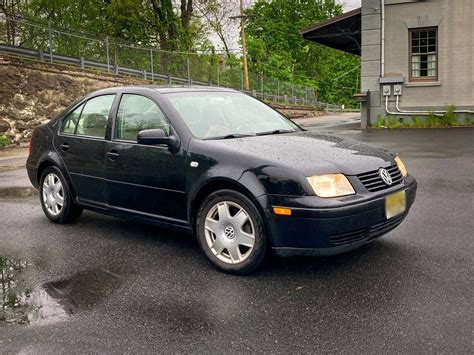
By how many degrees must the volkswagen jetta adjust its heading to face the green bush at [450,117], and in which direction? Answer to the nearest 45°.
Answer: approximately 90° to its left

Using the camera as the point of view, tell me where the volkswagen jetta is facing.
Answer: facing the viewer and to the right of the viewer

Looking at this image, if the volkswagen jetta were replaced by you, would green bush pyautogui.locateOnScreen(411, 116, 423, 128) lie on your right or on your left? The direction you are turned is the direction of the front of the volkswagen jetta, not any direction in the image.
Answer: on your left
